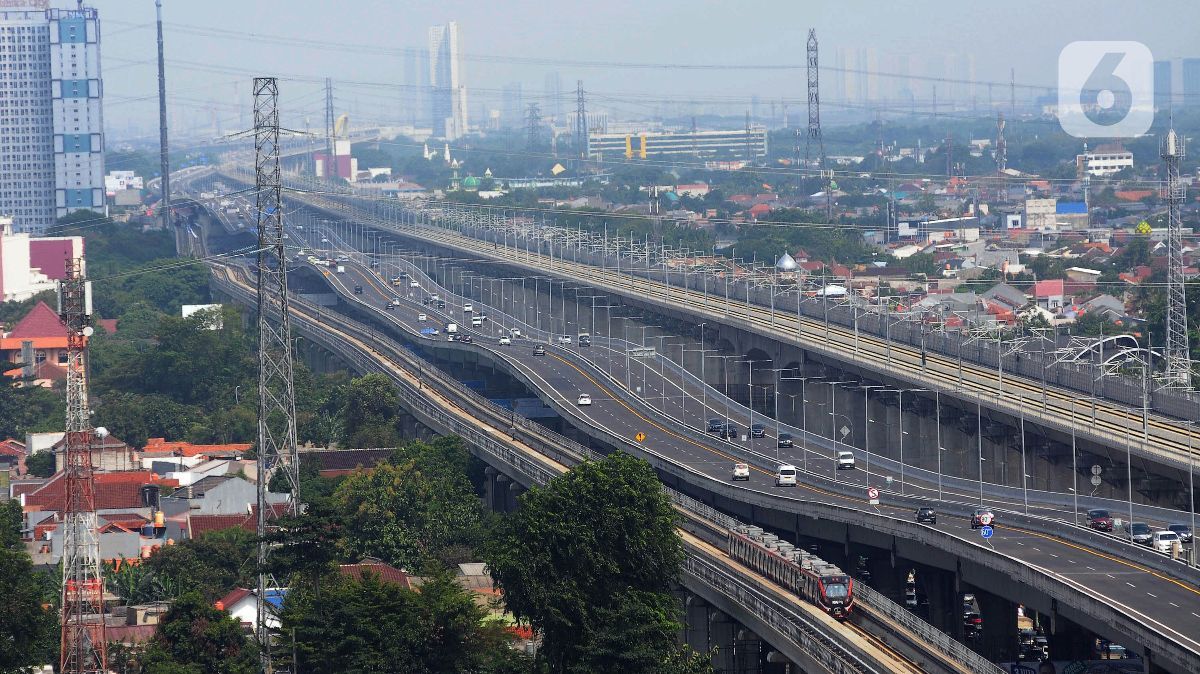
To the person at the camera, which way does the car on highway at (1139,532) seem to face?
facing the viewer and to the right of the viewer

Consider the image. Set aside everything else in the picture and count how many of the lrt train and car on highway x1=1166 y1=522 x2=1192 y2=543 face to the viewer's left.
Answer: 0

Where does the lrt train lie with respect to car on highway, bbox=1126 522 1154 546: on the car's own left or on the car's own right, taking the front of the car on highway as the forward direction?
on the car's own right

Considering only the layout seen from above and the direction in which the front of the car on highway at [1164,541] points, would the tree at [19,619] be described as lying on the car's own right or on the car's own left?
on the car's own right

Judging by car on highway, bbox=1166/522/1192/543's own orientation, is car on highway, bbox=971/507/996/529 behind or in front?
behind

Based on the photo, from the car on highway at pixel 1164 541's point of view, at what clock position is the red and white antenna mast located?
The red and white antenna mast is roughly at 4 o'clock from the car on highway.

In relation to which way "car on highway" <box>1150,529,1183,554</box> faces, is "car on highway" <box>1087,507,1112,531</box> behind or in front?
behind

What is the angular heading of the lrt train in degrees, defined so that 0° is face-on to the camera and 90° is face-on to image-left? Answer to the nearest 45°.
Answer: approximately 315°

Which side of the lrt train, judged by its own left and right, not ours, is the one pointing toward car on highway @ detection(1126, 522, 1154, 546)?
left

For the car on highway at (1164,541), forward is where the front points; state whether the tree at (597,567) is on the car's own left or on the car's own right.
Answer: on the car's own right

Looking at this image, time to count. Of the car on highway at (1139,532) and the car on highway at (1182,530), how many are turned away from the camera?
0

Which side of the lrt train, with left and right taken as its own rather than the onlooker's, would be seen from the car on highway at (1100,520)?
left

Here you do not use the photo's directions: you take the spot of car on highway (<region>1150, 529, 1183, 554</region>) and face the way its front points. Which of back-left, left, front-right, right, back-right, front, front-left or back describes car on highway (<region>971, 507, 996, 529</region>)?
back
